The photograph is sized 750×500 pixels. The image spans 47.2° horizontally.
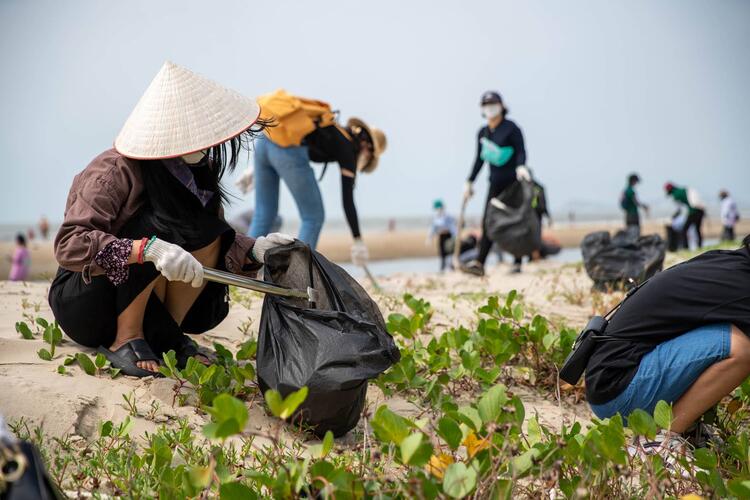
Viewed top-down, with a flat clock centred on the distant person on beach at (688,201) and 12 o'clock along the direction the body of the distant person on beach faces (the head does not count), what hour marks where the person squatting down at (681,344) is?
The person squatting down is roughly at 9 o'clock from the distant person on beach.

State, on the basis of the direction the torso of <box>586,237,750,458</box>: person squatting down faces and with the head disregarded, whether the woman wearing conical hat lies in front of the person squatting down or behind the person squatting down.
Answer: behind

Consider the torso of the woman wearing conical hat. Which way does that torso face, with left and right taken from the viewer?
facing the viewer and to the right of the viewer

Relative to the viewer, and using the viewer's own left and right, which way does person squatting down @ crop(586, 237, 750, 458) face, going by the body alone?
facing to the right of the viewer

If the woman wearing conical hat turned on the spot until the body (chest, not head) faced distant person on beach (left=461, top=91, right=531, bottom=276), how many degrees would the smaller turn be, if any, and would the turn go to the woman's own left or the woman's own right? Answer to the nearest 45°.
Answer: approximately 90° to the woman's own left

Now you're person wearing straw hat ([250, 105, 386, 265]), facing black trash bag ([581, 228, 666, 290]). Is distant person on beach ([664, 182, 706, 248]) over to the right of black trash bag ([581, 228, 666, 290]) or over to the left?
left

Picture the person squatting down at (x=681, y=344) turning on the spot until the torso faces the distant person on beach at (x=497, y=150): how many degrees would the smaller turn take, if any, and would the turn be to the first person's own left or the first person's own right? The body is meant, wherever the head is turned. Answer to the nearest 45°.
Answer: approximately 90° to the first person's own left

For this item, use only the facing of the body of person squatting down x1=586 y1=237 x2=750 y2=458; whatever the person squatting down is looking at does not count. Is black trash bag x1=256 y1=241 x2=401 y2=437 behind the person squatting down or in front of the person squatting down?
behind

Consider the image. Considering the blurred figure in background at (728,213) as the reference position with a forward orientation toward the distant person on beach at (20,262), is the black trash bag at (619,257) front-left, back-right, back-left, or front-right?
front-left

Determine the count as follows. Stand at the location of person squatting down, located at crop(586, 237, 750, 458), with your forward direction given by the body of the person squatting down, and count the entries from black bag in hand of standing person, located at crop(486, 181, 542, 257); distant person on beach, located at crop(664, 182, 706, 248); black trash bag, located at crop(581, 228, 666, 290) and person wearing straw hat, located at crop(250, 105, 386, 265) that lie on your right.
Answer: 0

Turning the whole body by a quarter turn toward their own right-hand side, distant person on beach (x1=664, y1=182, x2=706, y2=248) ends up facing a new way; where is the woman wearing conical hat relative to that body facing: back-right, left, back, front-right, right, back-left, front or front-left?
back

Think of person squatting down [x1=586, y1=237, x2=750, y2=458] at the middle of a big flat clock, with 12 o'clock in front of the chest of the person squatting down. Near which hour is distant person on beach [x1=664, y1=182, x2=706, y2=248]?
The distant person on beach is roughly at 9 o'clock from the person squatting down.

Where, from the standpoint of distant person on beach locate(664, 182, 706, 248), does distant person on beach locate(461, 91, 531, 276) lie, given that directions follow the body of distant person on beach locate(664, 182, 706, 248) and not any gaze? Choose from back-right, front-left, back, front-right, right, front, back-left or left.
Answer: left

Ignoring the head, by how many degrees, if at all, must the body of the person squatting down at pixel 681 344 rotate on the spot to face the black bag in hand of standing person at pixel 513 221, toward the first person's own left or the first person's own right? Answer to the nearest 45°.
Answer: approximately 90° to the first person's own left

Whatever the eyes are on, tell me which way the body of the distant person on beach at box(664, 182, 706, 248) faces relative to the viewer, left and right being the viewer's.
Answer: facing to the left of the viewer
